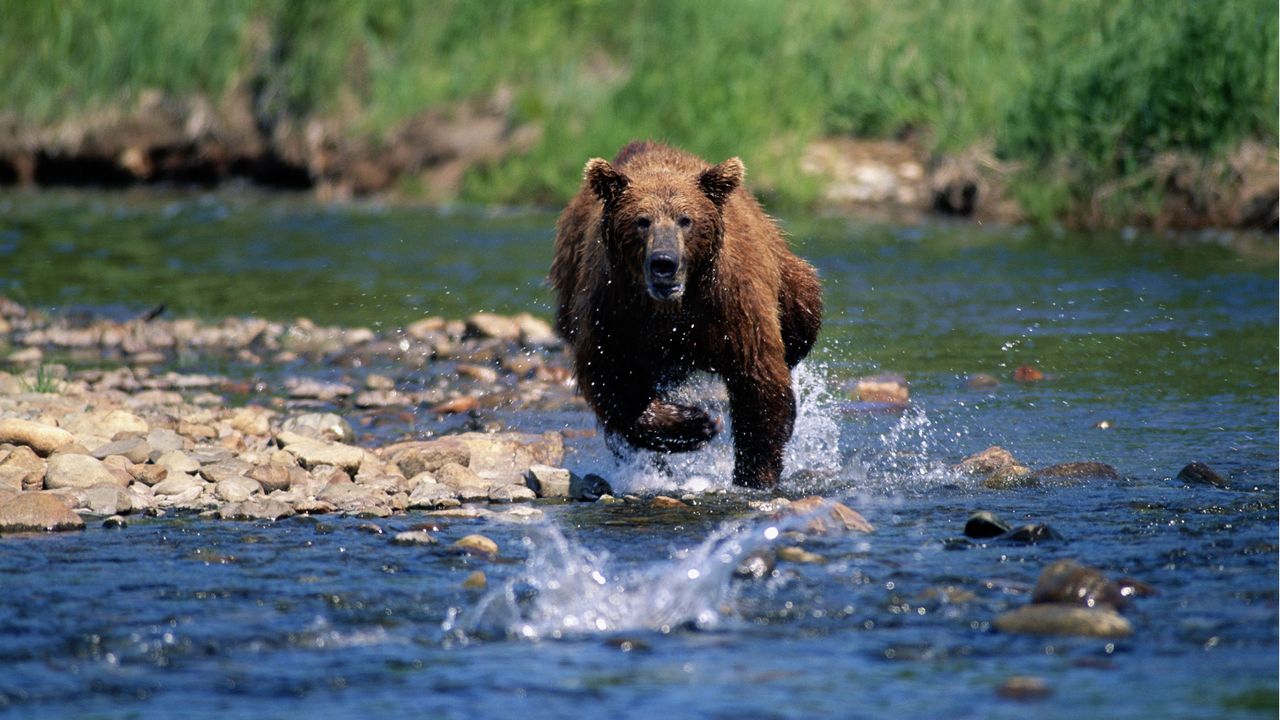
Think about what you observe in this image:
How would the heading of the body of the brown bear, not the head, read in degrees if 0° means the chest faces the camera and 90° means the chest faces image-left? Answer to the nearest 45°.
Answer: approximately 0°

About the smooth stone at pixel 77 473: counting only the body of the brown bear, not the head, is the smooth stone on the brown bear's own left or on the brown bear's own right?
on the brown bear's own right

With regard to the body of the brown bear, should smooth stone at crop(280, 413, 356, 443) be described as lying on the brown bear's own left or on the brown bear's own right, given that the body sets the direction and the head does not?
on the brown bear's own right

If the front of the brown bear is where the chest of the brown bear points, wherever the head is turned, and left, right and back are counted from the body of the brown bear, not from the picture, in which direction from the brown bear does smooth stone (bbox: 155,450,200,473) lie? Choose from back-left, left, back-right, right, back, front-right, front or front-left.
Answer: right

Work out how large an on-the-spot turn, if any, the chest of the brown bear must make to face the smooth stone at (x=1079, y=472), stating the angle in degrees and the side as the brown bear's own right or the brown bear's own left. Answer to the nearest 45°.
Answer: approximately 90° to the brown bear's own left

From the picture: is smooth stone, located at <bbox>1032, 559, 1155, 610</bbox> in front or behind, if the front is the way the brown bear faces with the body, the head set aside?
in front

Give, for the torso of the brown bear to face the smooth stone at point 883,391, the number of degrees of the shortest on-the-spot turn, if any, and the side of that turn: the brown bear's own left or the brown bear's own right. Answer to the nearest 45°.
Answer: approximately 135° to the brown bear's own left

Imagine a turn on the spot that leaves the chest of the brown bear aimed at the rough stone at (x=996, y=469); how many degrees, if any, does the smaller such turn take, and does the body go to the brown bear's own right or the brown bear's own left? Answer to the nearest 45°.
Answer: approximately 90° to the brown bear's own left

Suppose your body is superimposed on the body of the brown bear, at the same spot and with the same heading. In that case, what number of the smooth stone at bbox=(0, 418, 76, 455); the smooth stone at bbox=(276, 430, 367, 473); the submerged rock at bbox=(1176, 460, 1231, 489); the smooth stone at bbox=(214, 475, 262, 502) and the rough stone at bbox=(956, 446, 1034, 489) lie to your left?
2

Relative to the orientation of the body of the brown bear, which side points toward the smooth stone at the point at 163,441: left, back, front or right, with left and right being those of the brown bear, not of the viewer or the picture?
right
